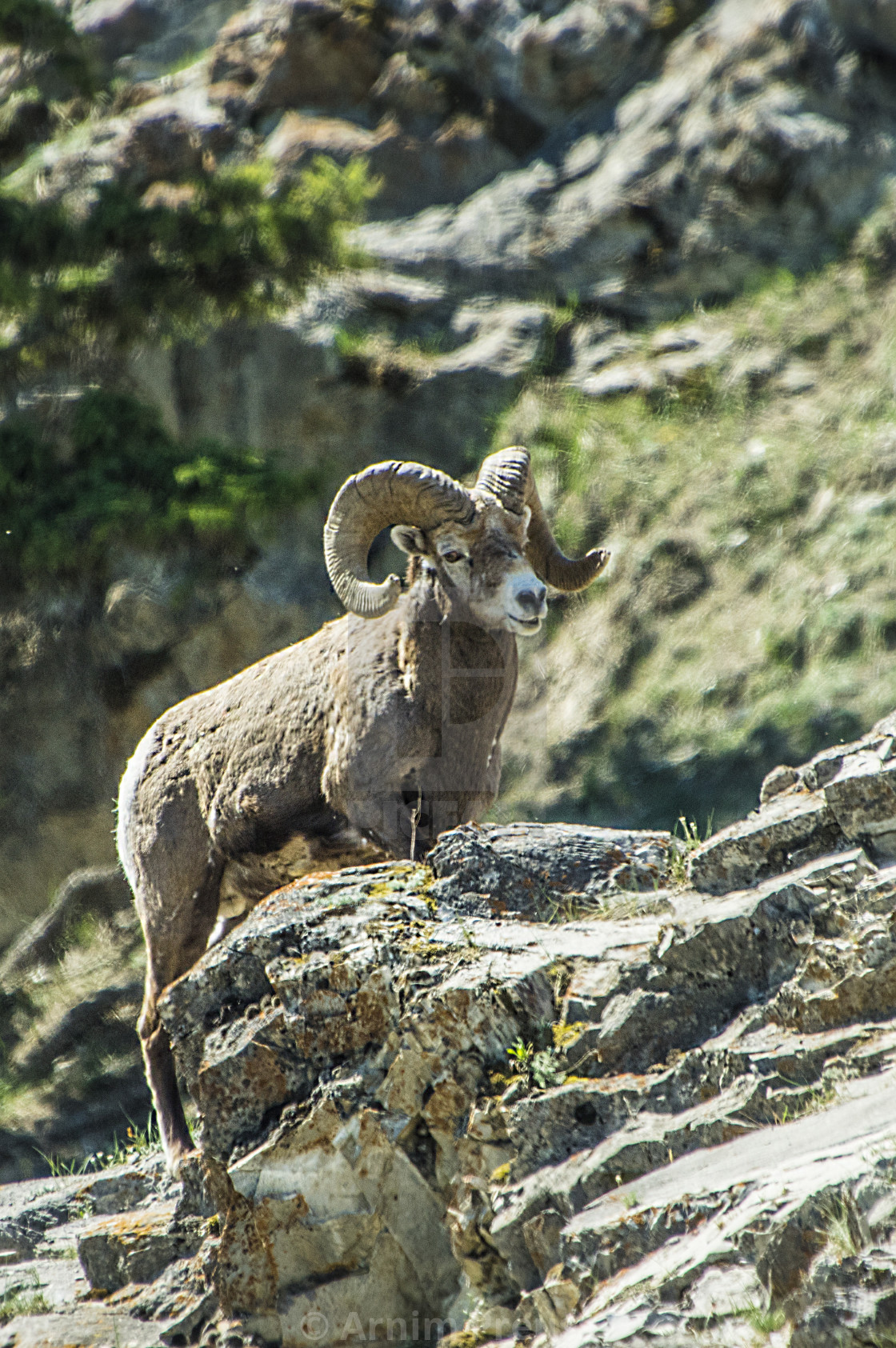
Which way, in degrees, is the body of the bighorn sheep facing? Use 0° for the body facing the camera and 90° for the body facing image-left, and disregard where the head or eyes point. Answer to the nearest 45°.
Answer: approximately 315°

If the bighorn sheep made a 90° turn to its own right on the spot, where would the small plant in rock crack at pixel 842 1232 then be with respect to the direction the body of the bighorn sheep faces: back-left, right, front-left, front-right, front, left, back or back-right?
front-left

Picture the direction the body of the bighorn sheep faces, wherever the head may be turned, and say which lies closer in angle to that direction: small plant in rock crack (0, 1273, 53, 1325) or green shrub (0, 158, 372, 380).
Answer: the small plant in rock crack

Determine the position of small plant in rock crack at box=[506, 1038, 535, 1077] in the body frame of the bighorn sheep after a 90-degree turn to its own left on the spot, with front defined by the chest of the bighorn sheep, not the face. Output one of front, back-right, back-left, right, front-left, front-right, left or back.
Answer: back-right

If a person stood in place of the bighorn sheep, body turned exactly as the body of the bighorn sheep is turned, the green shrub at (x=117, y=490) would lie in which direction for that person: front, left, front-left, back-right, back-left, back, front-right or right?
back-left

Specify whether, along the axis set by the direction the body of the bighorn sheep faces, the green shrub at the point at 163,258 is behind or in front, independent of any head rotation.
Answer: behind
